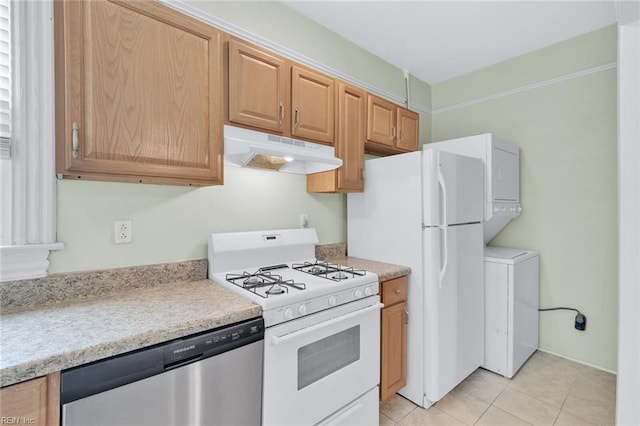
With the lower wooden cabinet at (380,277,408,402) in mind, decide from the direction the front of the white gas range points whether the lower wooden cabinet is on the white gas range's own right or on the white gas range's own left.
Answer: on the white gas range's own left

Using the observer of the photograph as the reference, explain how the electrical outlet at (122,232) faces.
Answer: facing the viewer

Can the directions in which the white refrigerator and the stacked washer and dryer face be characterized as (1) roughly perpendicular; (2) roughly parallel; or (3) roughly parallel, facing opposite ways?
roughly parallel

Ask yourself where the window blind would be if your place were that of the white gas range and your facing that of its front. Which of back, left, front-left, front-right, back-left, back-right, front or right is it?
back-right

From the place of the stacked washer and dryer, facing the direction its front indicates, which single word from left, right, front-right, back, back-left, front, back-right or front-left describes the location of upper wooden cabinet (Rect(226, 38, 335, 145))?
right

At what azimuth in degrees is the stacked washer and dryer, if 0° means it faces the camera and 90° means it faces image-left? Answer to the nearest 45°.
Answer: approximately 315°

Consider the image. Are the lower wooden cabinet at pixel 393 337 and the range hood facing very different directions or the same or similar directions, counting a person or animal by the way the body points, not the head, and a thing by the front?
same or similar directions

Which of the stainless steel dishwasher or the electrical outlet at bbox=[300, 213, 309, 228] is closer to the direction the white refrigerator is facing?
the stainless steel dishwasher

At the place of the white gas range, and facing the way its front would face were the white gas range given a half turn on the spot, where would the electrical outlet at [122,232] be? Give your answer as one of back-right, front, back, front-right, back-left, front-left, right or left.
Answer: front-left

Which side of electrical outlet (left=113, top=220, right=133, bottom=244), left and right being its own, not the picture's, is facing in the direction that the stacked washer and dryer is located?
left

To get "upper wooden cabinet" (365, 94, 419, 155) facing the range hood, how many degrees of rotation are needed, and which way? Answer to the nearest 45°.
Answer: approximately 90° to its right

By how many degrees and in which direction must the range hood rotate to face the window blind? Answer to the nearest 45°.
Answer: approximately 135° to its right
